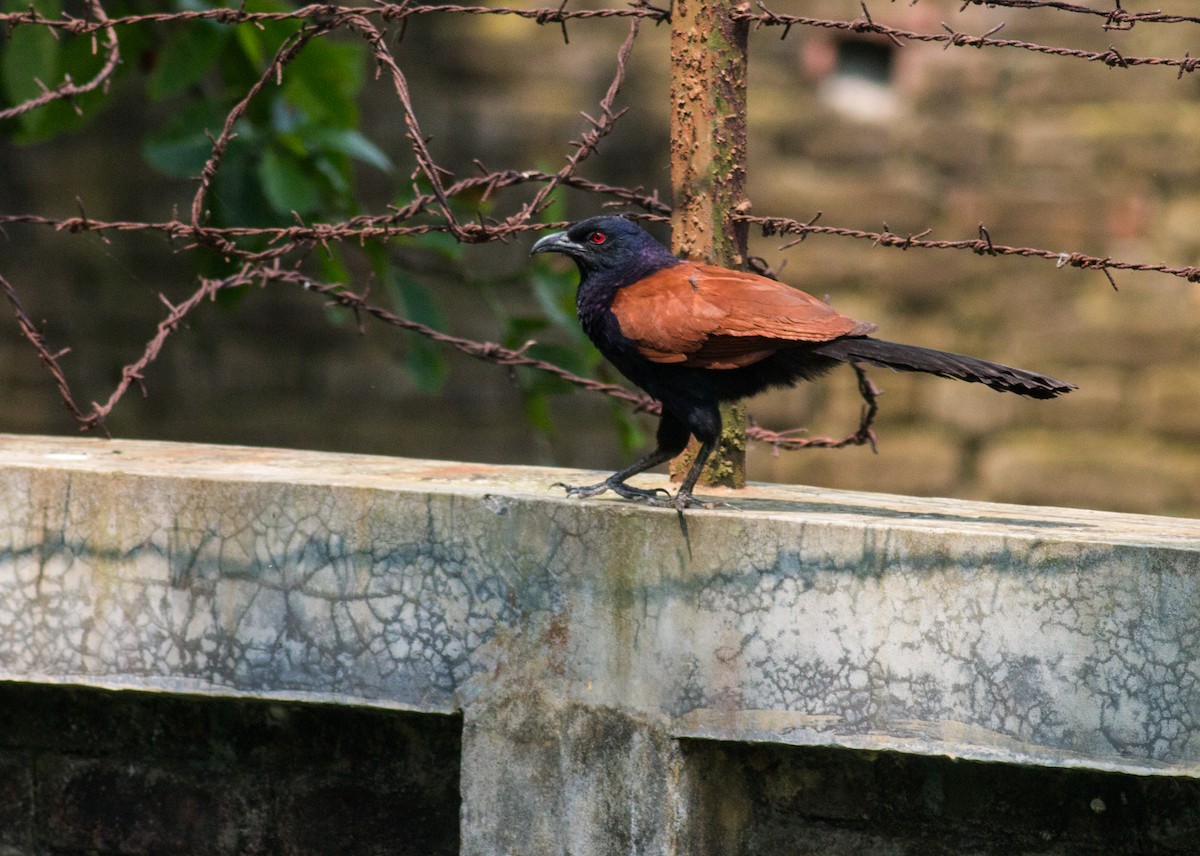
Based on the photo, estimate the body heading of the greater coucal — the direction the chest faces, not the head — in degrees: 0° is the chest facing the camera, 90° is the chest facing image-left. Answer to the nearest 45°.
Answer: approximately 90°

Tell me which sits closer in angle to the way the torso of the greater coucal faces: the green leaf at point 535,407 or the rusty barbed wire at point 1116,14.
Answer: the green leaf

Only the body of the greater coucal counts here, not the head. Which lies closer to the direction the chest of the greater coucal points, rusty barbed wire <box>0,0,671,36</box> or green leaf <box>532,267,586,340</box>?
the rusty barbed wire

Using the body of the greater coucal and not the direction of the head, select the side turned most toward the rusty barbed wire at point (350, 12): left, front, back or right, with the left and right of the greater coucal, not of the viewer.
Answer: front

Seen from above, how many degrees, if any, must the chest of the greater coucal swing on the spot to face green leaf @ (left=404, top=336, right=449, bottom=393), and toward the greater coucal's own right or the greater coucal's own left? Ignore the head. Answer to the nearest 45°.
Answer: approximately 45° to the greater coucal's own right

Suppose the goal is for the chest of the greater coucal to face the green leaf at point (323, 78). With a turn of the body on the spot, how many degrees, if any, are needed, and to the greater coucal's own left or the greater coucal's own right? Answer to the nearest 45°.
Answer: approximately 45° to the greater coucal's own right

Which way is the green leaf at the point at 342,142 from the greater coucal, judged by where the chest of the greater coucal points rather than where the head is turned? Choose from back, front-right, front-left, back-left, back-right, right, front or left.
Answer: front-right
